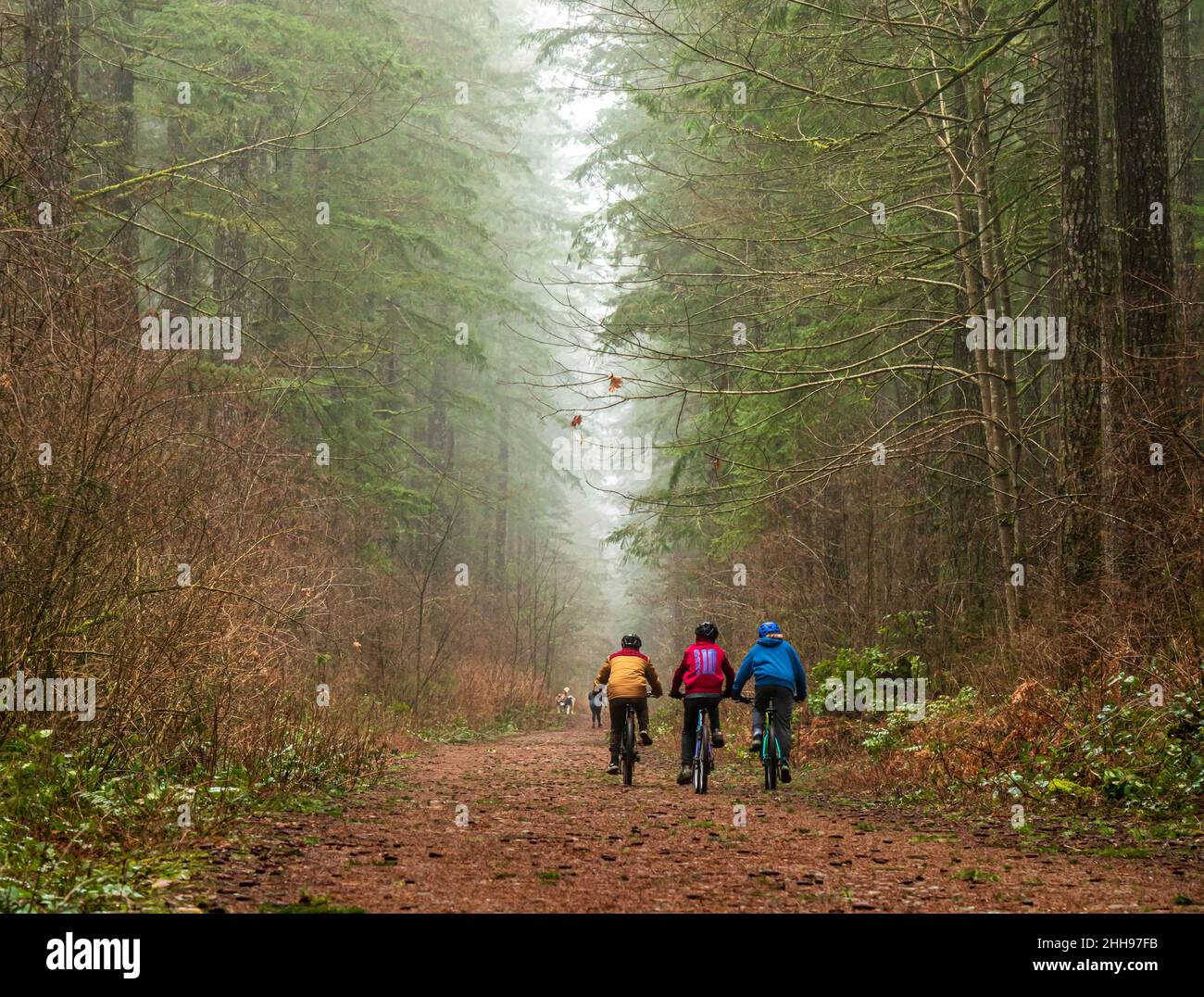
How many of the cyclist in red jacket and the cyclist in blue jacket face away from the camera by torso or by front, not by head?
2

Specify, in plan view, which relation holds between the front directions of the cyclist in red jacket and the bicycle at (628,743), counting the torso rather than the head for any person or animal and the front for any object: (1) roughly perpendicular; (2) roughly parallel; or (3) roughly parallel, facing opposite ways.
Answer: roughly parallel

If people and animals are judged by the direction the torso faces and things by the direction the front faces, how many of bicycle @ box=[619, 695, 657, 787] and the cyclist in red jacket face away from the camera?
2

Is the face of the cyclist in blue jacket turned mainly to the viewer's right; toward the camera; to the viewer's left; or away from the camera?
away from the camera

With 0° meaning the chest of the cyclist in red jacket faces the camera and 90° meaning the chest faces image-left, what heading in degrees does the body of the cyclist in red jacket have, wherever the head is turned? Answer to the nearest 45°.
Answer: approximately 180°

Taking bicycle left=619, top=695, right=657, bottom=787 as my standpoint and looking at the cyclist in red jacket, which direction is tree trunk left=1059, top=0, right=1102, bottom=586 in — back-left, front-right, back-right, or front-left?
front-left

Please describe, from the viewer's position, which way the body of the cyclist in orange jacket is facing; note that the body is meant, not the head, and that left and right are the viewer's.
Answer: facing away from the viewer

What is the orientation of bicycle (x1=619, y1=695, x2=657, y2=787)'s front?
away from the camera

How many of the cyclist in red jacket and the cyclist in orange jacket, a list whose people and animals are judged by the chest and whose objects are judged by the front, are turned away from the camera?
2

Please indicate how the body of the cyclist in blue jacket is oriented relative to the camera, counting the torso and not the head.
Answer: away from the camera

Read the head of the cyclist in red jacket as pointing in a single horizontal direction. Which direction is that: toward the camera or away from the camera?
away from the camera
